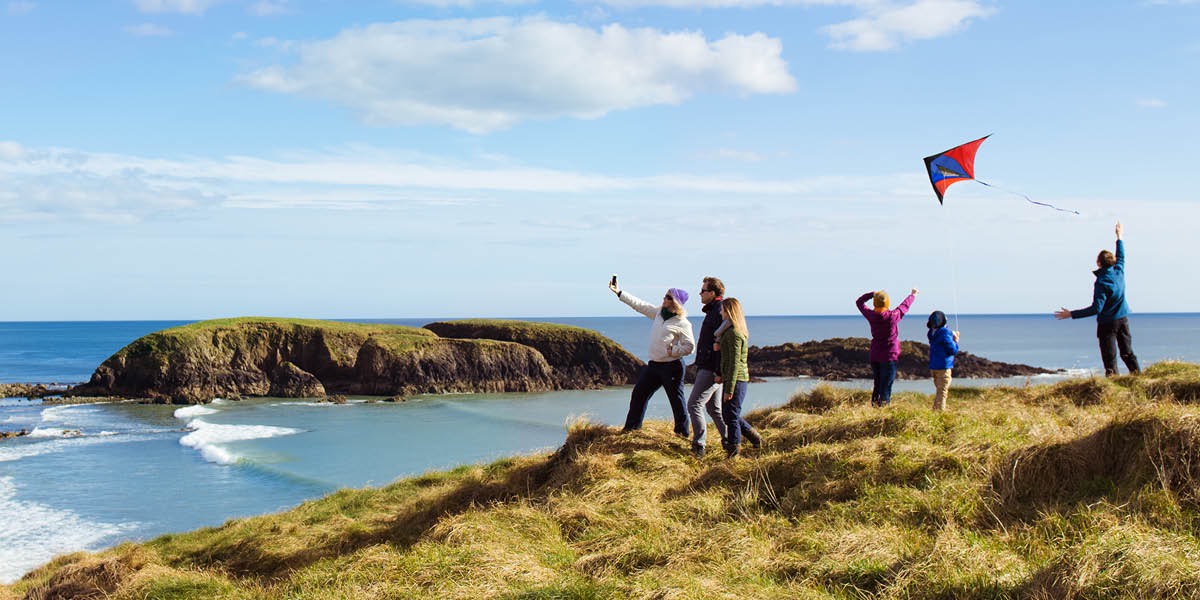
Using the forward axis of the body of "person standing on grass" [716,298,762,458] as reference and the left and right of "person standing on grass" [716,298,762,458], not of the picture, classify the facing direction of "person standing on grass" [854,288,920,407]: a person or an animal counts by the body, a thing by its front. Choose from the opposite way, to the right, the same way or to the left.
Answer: to the right

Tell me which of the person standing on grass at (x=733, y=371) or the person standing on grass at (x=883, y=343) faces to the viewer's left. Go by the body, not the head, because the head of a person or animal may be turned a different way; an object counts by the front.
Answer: the person standing on grass at (x=733, y=371)

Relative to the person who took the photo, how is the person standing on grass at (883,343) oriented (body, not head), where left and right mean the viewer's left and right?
facing away from the viewer

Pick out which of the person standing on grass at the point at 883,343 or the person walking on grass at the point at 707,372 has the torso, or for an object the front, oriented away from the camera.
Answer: the person standing on grass at the point at 883,343

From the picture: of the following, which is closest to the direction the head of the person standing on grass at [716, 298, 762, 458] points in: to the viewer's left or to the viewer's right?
to the viewer's left

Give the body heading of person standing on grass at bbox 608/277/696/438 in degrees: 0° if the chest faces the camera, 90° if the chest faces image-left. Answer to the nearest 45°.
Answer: approximately 45°

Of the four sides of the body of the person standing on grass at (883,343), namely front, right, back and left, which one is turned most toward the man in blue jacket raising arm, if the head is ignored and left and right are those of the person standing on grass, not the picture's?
right

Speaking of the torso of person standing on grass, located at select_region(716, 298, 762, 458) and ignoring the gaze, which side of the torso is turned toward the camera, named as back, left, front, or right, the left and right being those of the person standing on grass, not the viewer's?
left

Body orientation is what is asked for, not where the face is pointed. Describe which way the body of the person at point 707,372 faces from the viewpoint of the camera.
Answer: to the viewer's left

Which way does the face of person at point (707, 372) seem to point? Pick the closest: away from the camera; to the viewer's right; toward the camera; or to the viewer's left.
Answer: to the viewer's left
